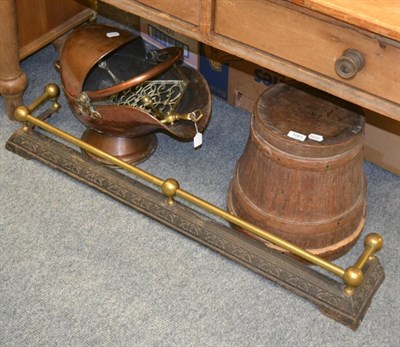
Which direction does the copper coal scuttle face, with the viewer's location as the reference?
facing the viewer and to the right of the viewer
